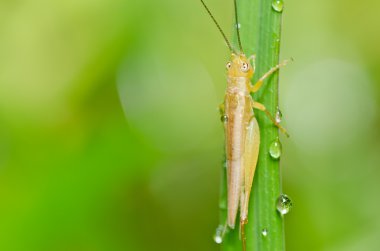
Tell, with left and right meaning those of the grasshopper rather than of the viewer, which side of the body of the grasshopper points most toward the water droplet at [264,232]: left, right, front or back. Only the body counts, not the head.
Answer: back

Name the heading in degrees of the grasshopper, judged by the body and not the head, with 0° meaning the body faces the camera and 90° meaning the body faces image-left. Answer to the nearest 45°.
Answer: approximately 180°
